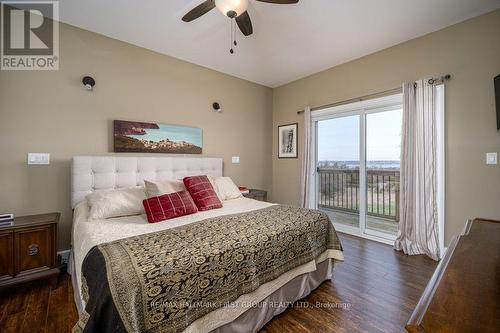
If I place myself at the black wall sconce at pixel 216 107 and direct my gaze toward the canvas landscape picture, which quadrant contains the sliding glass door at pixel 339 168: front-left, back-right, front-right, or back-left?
back-left

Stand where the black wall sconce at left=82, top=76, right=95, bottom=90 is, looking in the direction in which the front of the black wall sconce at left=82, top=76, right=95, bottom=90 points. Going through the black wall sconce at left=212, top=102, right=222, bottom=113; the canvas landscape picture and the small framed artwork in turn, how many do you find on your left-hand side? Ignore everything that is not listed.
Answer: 3

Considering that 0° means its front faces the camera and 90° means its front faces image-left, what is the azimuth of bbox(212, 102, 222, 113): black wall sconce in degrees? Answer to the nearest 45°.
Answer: approximately 315°

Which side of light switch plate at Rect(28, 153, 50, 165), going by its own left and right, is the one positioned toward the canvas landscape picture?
left

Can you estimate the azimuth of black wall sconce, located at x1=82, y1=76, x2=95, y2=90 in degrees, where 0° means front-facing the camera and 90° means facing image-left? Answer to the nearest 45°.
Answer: approximately 0°

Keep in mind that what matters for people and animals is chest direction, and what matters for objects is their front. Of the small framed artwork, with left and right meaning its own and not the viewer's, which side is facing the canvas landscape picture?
front

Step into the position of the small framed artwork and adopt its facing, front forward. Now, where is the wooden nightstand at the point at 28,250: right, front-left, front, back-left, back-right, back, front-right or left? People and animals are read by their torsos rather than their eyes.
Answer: front

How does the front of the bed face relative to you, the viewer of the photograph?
facing the viewer and to the right of the viewer

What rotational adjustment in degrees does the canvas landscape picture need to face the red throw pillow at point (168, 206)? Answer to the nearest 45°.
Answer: approximately 45° to its right

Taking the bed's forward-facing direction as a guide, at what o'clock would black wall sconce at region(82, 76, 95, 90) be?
The black wall sconce is roughly at 6 o'clock from the bed.

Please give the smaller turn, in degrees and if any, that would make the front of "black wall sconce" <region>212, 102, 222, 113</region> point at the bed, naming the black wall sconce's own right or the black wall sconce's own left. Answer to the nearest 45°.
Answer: approximately 45° to the black wall sconce's own right

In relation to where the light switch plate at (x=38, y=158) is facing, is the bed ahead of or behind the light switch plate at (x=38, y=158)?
ahead

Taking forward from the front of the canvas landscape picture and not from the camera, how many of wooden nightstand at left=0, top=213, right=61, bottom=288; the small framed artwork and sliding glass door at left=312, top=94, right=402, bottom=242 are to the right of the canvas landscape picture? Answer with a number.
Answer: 1

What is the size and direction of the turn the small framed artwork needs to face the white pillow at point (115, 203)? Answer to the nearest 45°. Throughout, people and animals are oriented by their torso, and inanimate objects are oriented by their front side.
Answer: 0° — it already faces it

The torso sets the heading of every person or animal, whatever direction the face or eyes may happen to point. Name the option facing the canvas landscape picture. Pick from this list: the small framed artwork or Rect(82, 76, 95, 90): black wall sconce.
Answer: the small framed artwork

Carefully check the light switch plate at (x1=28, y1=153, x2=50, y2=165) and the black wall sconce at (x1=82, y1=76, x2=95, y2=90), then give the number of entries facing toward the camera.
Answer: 2
